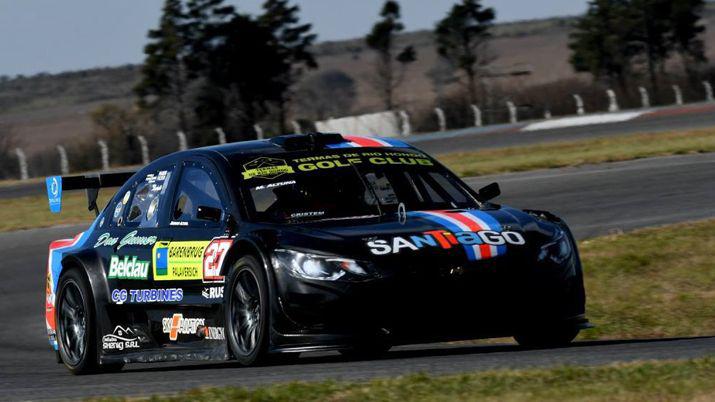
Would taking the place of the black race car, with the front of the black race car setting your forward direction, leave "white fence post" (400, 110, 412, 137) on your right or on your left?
on your left

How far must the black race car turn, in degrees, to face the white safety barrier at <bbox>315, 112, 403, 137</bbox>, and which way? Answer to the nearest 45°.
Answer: approximately 135° to its left

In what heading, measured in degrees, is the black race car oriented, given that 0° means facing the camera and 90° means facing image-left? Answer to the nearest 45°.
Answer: approximately 315°
